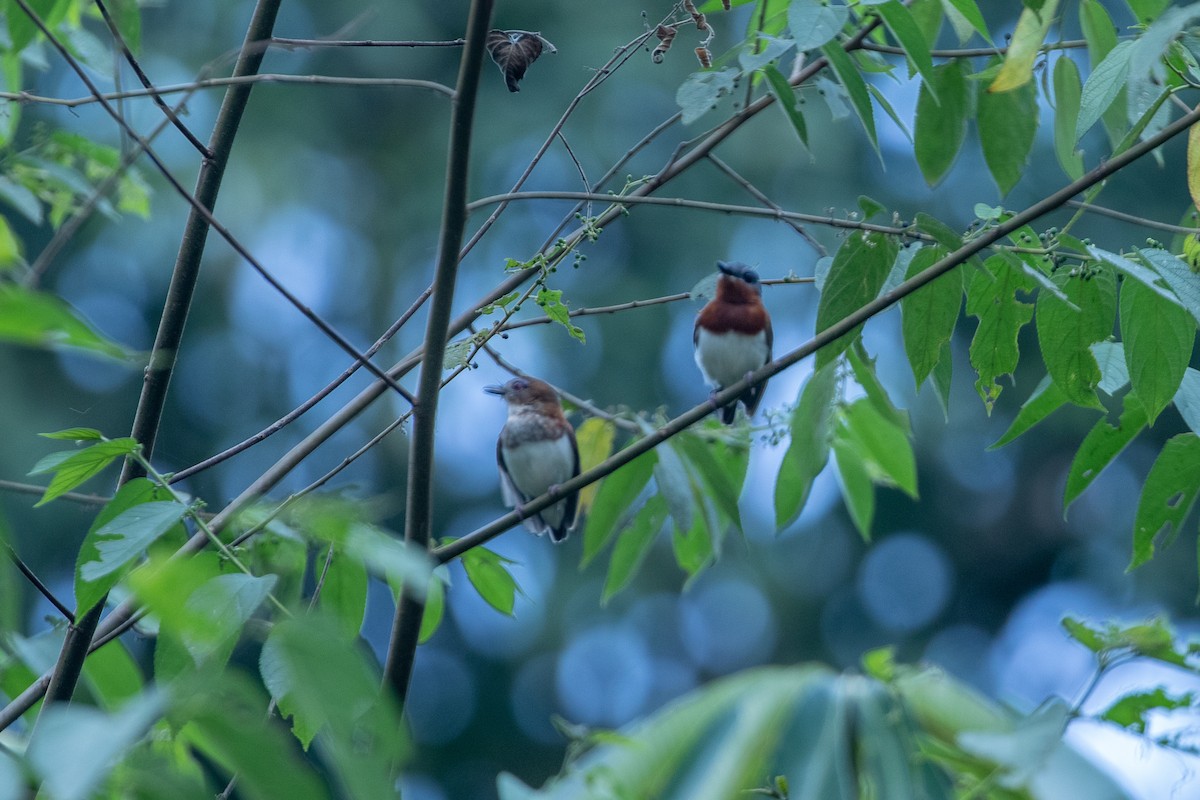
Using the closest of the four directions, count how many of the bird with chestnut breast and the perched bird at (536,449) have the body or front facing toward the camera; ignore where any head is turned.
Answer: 2
